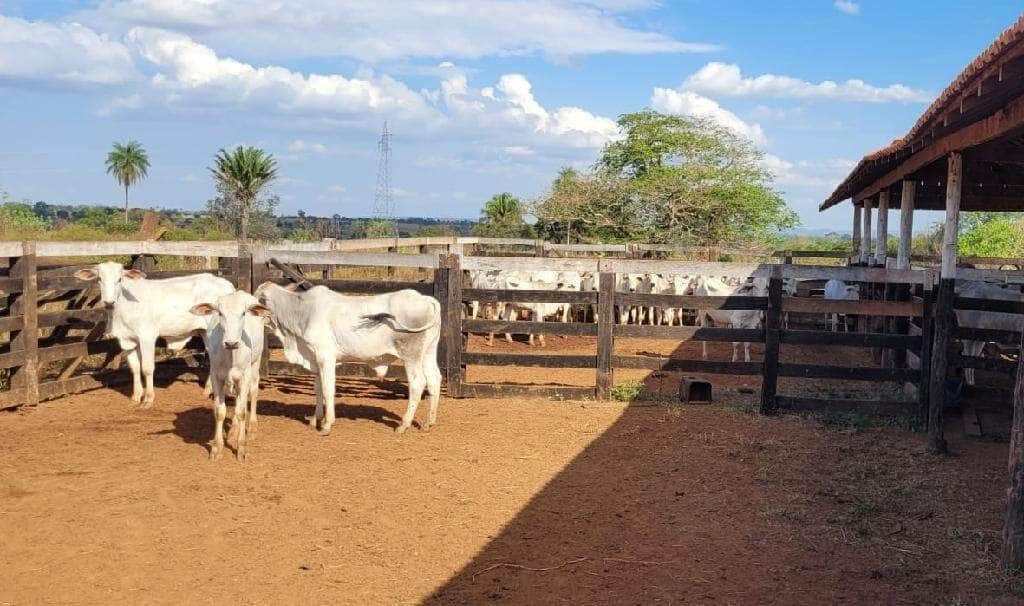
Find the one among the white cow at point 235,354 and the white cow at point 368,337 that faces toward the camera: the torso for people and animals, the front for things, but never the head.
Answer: the white cow at point 235,354

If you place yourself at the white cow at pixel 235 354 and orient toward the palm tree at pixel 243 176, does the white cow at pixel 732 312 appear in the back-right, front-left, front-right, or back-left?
front-right

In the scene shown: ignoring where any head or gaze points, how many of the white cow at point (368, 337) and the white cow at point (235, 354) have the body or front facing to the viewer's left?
1

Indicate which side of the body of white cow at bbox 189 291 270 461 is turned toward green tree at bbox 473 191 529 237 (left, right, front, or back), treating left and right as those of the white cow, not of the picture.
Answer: back

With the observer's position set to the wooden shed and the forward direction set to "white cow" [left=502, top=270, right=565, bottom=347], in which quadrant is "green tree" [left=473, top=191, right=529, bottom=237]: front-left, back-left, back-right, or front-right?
front-right

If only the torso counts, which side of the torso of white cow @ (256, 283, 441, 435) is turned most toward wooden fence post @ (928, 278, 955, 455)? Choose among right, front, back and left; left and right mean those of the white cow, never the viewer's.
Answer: back

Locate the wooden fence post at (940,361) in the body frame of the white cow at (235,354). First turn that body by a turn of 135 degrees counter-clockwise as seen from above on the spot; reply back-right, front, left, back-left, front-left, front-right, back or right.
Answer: front-right

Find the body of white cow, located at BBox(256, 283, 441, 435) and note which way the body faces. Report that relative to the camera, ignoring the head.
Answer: to the viewer's left

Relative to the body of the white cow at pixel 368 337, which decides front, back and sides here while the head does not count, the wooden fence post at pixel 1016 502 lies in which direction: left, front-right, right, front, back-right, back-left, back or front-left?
back-left

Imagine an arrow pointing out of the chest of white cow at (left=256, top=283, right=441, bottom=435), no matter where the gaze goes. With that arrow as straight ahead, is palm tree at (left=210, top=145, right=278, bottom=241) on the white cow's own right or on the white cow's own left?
on the white cow's own right

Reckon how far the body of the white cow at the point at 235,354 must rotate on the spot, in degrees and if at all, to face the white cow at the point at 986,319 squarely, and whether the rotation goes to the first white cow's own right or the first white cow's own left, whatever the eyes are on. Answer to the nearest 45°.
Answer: approximately 90° to the first white cow's own left

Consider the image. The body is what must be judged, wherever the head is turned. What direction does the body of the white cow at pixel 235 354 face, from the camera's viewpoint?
toward the camera

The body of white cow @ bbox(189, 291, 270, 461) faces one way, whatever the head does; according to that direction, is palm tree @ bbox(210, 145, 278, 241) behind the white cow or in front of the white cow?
behind

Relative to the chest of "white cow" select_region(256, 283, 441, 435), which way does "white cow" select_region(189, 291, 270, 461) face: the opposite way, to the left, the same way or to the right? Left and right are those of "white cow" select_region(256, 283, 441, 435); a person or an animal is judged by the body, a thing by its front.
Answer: to the left

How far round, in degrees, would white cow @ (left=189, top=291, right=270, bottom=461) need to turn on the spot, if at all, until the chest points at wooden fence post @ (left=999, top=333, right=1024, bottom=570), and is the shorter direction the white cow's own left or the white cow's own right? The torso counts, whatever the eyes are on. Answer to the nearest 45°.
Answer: approximately 45° to the white cow's own left

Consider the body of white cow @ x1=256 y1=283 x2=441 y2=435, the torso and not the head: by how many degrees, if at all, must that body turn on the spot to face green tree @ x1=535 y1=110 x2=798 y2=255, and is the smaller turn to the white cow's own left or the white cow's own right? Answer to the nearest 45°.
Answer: approximately 135° to the white cow's own right
